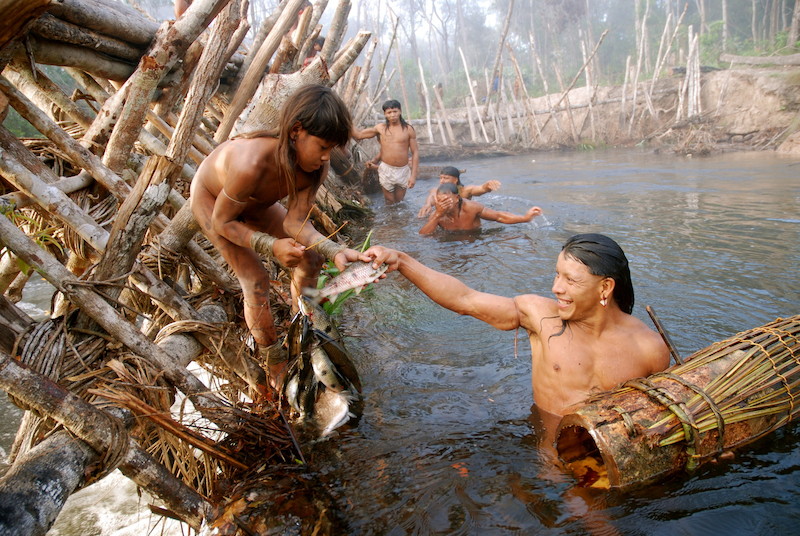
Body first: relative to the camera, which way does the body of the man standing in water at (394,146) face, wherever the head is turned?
toward the camera

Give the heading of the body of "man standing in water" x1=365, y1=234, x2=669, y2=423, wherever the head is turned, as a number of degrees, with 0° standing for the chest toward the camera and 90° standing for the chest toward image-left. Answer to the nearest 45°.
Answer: approximately 45°

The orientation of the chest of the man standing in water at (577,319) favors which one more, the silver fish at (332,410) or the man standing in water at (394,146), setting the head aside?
the silver fish

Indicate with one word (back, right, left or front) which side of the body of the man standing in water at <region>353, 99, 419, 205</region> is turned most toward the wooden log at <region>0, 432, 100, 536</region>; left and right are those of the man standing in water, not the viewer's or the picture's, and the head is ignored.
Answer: front

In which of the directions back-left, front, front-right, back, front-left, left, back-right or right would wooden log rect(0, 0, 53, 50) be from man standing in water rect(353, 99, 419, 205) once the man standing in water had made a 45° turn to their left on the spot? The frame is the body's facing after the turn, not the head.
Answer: front-right

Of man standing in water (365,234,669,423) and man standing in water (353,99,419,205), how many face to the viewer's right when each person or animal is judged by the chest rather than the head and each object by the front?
0

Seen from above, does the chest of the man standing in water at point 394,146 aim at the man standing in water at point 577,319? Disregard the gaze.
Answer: yes

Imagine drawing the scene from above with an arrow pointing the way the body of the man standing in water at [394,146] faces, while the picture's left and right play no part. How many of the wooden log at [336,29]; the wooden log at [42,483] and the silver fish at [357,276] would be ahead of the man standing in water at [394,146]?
3

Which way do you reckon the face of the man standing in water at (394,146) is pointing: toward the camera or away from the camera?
toward the camera

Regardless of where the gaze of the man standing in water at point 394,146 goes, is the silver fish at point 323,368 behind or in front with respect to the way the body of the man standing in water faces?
in front

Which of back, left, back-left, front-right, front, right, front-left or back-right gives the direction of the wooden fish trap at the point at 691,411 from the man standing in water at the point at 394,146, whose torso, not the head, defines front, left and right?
front
